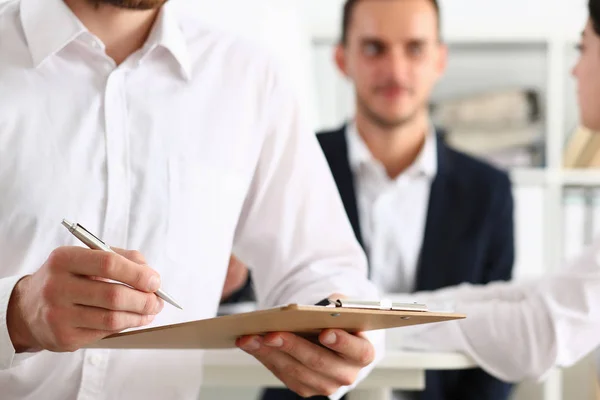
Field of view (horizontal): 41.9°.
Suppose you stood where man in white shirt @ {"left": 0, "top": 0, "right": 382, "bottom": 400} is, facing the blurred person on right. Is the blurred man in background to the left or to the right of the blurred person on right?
left

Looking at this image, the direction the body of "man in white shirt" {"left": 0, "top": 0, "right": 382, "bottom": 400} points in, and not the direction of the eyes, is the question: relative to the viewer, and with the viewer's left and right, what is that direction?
facing the viewer

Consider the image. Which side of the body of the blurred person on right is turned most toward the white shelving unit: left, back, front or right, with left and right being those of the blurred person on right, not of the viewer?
right

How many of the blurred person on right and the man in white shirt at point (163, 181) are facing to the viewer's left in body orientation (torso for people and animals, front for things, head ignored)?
1

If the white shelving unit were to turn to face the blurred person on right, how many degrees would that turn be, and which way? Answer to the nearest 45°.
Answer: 0° — it already faces them

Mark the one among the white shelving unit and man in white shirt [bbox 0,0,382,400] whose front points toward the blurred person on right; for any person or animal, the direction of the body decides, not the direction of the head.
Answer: the white shelving unit

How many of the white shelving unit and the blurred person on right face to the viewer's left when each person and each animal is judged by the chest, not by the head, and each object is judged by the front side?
1

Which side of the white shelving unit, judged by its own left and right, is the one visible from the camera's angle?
front

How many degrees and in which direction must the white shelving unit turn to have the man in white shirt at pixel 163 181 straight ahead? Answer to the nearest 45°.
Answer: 0° — it already faces them

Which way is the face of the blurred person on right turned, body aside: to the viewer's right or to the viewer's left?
to the viewer's left

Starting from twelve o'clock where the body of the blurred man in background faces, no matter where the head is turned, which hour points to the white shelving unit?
The white shelving unit is roughly at 7 o'clock from the blurred man in background.

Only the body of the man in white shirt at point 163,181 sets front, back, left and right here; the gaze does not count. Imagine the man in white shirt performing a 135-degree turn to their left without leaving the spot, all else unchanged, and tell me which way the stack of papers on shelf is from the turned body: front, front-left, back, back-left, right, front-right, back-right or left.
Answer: front

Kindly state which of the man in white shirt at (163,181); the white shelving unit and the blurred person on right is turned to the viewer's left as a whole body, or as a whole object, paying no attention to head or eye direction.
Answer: the blurred person on right

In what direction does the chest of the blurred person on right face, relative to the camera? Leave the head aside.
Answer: to the viewer's left

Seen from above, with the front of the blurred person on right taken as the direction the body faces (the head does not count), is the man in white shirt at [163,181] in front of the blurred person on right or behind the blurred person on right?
in front

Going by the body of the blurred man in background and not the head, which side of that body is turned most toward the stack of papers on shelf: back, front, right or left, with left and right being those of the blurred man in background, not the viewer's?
back
